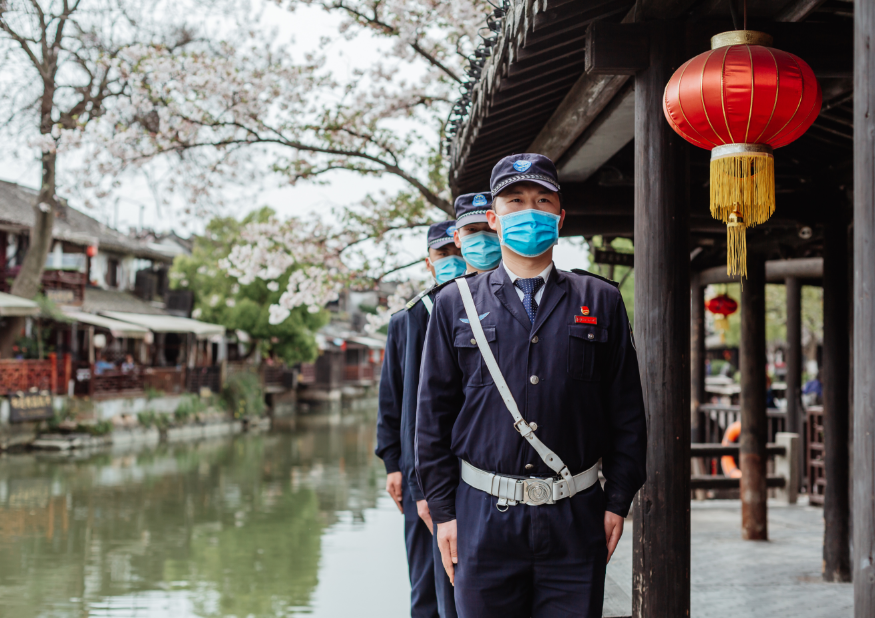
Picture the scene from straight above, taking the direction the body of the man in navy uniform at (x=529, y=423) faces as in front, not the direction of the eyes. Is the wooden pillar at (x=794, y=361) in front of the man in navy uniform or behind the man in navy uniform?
behind

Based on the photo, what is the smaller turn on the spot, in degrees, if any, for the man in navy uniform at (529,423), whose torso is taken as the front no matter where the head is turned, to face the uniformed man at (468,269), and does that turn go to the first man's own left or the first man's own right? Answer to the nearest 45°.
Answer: approximately 180°

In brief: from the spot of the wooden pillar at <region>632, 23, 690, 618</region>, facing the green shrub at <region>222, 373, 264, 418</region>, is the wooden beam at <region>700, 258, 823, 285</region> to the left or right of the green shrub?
right

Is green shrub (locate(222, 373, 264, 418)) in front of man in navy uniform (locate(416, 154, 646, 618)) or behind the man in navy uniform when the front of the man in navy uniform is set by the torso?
behind

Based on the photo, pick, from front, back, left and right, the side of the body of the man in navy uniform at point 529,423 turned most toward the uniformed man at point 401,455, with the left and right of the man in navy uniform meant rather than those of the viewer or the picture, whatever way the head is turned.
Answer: back

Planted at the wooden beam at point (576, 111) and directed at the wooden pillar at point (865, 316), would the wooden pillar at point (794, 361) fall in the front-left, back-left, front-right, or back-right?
back-left

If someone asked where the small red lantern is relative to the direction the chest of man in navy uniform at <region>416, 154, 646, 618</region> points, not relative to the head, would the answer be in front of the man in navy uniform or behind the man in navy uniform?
behind

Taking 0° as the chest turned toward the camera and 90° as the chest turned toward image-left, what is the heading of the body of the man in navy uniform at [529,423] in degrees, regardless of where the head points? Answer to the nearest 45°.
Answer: approximately 0°
